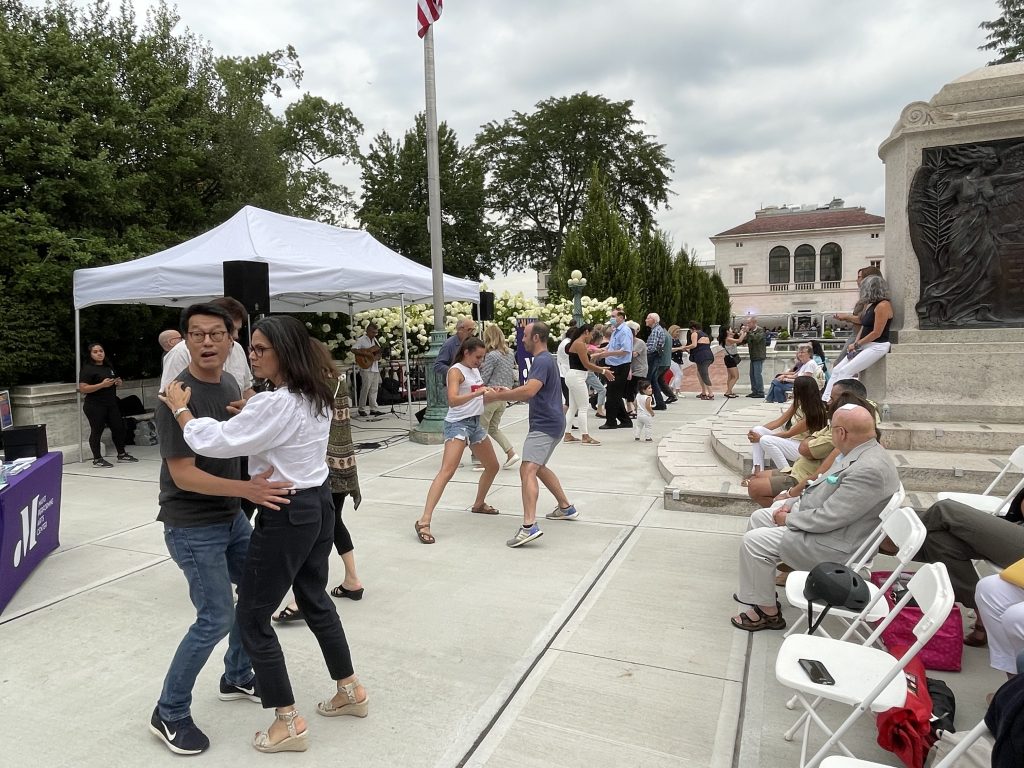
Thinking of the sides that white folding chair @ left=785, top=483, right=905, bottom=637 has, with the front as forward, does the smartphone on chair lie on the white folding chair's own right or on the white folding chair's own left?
on the white folding chair's own left

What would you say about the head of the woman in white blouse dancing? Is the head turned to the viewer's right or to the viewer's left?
to the viewer's left

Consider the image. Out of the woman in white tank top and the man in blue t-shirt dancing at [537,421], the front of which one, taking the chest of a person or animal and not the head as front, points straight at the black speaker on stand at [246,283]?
the man in blue t-shirt dancing

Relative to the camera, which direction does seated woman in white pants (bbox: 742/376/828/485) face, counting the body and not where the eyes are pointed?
to the viewer's left

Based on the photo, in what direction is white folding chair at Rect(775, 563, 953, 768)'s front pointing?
to the viewer's left

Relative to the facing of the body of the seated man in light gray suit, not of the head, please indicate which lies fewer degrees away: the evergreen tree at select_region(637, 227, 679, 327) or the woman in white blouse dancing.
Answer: the woman in white blouse dancing

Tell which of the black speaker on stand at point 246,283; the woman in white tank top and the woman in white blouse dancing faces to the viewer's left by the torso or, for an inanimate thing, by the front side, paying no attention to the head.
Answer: the woman in white blouse dancing

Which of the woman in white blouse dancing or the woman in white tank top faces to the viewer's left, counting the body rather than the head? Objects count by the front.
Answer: the woman in white blouse dancing

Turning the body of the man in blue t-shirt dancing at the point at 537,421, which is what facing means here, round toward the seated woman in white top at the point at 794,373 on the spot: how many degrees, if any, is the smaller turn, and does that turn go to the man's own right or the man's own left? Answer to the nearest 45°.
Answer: approximately 135° to the man's own right

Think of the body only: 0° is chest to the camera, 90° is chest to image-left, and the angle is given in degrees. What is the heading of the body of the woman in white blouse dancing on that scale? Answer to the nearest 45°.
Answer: approximately 90°

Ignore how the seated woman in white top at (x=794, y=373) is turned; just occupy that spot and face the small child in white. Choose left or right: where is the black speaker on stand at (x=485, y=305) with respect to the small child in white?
right

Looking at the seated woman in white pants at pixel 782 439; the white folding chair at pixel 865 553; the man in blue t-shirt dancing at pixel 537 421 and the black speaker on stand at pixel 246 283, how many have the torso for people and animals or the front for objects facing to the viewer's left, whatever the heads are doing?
3

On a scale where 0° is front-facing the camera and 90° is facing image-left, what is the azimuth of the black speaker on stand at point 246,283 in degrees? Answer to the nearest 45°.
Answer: approximately 315°

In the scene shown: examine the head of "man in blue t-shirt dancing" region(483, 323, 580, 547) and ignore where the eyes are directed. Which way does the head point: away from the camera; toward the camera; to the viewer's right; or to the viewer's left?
to the viewer's left

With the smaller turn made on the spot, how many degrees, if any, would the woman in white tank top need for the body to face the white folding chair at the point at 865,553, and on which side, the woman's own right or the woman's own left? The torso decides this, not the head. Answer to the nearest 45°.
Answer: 0° — they already face it

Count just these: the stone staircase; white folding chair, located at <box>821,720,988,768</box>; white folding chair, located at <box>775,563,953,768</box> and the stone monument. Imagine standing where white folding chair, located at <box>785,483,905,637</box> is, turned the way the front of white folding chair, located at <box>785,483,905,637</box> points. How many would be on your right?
2
